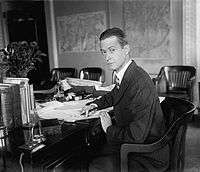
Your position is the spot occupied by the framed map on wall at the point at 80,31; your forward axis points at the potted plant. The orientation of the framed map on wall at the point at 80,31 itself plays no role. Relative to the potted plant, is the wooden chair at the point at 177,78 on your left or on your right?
left

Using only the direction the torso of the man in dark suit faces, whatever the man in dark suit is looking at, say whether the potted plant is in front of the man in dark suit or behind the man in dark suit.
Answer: in front

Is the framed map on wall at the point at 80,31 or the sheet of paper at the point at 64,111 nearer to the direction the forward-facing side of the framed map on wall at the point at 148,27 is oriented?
the sheet of paper

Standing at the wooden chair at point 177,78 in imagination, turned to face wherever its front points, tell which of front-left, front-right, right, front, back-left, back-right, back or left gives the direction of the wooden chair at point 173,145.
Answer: front-left

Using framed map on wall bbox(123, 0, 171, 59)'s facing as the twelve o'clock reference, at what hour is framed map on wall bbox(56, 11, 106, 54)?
framed map on wall bbox(56, 11, 106, 54) is roughly at 4 o'clock from framed map on wall bbox(123, 0, 171, 59).

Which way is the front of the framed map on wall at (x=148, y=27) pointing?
toward the camera

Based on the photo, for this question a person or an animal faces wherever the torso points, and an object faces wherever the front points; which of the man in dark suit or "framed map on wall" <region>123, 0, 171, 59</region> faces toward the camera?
the framed map on wall

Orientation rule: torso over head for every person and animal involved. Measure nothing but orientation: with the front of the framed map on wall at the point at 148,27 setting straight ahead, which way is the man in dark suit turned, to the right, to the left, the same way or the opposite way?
to the right

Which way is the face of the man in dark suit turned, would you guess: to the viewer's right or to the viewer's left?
to the viewer's left

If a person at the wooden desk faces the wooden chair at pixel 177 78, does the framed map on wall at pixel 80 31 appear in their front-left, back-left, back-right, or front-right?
front-left

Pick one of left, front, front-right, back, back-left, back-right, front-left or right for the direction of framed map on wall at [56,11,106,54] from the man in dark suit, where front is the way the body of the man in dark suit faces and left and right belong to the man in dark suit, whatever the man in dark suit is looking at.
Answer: right
